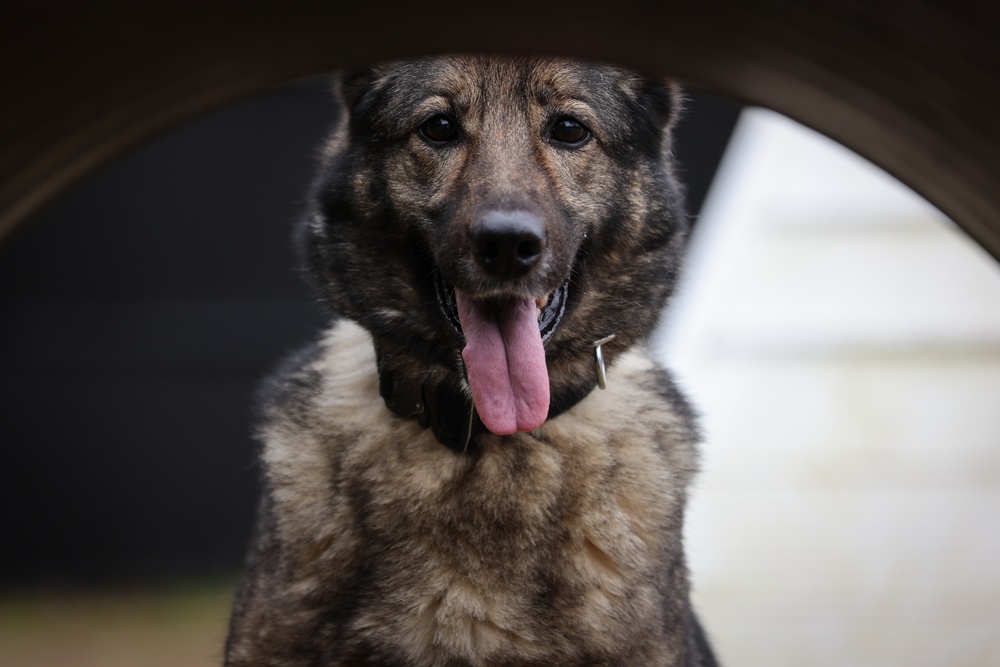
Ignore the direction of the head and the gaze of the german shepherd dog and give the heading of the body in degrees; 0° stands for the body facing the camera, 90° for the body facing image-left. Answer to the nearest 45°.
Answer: approximately 0°
